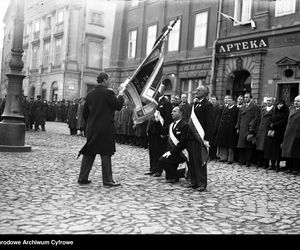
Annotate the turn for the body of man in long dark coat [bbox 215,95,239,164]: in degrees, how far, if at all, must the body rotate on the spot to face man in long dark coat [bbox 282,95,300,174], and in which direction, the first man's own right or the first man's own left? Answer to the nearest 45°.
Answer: approximately 90° to the first man's own left

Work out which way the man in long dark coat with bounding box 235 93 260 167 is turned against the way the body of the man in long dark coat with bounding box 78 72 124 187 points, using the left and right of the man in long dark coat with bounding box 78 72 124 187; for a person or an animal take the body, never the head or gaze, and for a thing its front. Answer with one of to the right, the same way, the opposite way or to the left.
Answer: the opposite way

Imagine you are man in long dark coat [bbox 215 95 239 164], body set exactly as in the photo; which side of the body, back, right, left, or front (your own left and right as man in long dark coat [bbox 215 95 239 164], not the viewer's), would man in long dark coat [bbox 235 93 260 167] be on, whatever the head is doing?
left

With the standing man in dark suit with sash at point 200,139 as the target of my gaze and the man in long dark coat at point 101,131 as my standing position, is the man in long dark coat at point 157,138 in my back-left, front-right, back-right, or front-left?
front-left

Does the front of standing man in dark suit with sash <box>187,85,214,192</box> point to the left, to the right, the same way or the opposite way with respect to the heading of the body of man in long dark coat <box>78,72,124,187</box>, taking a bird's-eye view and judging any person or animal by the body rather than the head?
the opposite way

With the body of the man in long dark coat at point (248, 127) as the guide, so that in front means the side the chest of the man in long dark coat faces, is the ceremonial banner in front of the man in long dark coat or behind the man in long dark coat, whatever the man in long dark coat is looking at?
in front

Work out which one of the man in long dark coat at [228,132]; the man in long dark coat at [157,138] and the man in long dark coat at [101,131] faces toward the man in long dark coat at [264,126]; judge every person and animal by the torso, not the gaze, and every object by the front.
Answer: the man in long dark coat at [101,131]

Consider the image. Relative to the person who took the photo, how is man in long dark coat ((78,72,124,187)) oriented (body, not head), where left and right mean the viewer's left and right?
facing away from the viewer and to the right of the viewer

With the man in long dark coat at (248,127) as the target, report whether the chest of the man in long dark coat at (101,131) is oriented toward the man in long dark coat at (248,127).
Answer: yes

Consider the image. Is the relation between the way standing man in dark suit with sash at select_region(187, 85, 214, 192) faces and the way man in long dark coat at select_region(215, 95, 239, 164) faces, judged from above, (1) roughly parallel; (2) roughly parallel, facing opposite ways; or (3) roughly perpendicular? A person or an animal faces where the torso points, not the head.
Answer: roughly parallel

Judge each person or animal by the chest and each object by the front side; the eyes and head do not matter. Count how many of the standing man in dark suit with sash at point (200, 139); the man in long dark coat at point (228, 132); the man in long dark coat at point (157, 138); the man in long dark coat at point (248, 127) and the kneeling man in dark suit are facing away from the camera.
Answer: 0

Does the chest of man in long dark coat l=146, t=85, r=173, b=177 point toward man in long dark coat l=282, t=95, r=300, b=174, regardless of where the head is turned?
no

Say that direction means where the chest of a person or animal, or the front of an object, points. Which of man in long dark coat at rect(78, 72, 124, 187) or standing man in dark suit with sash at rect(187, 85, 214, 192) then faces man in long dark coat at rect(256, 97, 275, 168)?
man in long dark coat at rect(78, 72, 124, 187)

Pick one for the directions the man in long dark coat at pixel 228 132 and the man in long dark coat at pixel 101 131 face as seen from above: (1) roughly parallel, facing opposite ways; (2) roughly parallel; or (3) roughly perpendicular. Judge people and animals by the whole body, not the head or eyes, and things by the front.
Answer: roughly parallel, facing opposite ways

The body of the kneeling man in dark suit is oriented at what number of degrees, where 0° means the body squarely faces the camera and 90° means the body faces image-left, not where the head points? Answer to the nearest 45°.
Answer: approximately 45°

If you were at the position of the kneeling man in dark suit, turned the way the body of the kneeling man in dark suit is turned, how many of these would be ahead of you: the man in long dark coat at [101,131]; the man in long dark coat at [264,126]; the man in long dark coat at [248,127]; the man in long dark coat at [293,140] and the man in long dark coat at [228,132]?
1

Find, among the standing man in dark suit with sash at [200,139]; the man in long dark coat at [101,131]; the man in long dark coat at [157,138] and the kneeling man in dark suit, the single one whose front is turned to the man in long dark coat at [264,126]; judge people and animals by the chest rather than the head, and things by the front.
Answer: the man in long dark coat at [101,131]

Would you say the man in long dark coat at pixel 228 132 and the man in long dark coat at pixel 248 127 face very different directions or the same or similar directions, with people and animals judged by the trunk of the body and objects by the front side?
same or similar directions

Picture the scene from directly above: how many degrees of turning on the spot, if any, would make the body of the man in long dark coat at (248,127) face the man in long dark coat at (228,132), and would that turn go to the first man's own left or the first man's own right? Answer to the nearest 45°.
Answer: approximately 90° to the first man's own right

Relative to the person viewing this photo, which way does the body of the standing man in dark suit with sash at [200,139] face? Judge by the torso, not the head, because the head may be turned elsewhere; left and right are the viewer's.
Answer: facing the viewer and to the left of the viewer
